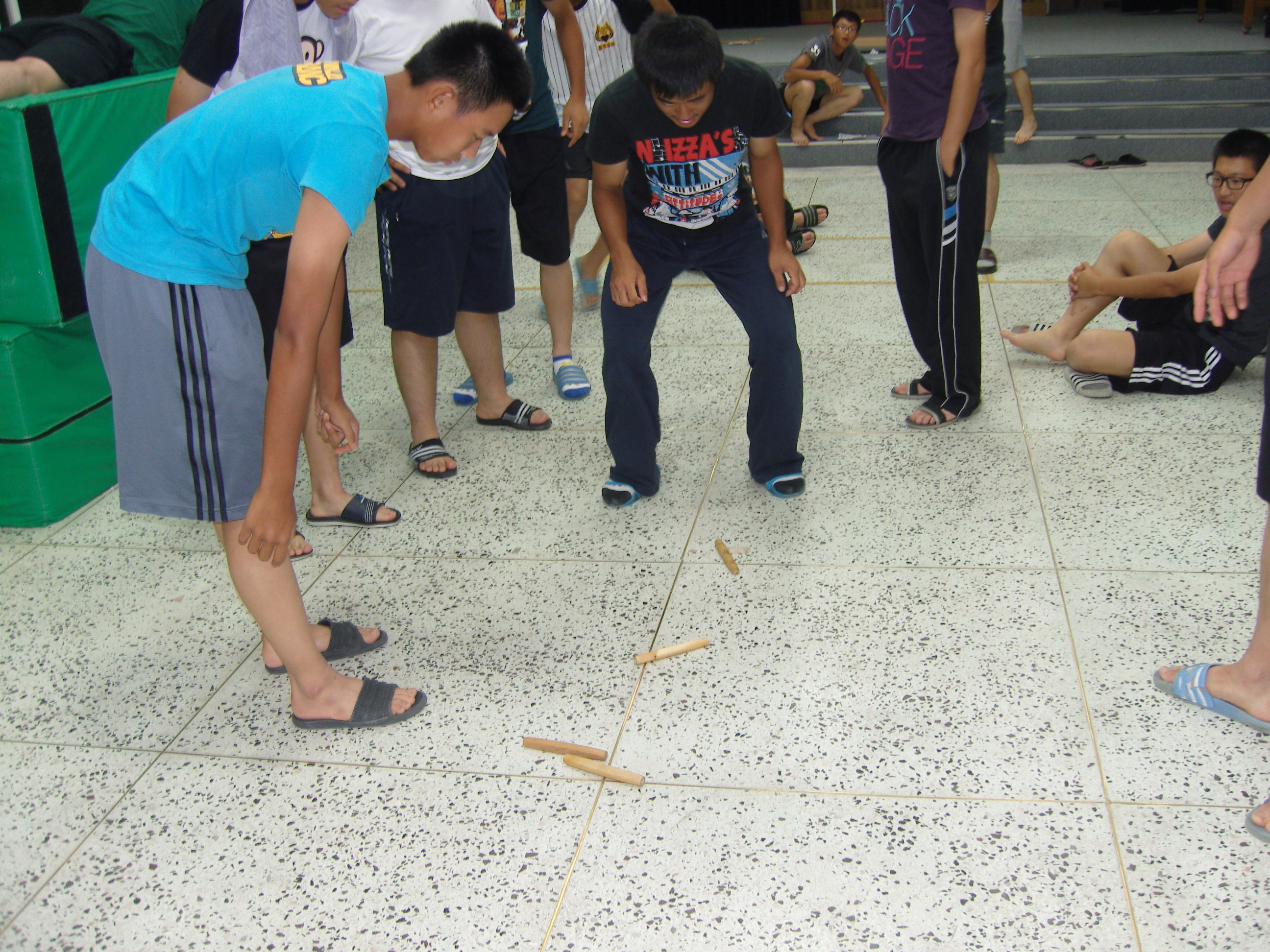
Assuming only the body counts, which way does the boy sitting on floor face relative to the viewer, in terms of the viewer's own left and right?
facing to the left of the viewer

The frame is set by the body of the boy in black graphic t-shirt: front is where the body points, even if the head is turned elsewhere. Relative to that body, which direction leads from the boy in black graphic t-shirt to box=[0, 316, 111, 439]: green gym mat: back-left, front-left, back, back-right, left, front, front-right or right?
right

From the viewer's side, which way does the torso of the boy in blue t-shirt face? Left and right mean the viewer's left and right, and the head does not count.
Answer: facing to the right of the viewer

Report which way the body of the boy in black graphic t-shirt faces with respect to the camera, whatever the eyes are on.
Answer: toward the camera

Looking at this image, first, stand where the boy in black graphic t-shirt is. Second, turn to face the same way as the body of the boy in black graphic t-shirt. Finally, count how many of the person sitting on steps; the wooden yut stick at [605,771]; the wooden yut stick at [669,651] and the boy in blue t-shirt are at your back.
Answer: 1

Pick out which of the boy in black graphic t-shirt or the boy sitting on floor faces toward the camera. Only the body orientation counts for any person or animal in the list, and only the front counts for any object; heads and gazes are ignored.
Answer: the boy in black graphic t-shirt

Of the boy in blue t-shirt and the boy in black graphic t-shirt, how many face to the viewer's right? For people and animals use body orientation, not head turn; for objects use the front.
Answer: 1

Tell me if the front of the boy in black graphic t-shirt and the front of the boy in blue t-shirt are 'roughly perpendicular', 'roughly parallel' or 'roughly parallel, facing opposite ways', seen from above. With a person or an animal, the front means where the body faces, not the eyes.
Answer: roughly perpendicular

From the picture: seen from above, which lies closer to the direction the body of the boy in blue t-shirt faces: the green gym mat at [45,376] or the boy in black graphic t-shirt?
the boy in black graphic t-shirt

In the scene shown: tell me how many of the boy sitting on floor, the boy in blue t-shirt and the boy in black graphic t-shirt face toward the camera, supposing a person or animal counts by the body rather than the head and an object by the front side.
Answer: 1

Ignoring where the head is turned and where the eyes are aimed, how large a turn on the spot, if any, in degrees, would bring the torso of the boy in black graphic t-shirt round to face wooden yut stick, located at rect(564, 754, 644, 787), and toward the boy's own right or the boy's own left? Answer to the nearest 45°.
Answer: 0° — they already face it

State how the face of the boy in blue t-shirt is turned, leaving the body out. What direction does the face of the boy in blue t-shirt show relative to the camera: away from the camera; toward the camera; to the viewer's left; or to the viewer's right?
to the viewer's right

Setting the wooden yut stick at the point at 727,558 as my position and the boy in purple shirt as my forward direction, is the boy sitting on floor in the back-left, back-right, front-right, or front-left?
front-right

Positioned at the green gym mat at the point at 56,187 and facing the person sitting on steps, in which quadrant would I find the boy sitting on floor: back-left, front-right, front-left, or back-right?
front-right

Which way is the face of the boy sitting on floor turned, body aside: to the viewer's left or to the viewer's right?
to the viewer's left

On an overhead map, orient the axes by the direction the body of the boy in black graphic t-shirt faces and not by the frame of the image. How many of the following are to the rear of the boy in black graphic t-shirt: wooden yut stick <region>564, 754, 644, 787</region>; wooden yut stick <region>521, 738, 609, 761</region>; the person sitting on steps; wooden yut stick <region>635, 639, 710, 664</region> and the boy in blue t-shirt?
1

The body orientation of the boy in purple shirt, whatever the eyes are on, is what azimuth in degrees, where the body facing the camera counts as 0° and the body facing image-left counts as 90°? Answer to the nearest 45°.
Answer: approximately 45°

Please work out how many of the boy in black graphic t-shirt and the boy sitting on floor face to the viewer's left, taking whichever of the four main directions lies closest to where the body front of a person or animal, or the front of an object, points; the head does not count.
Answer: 1
